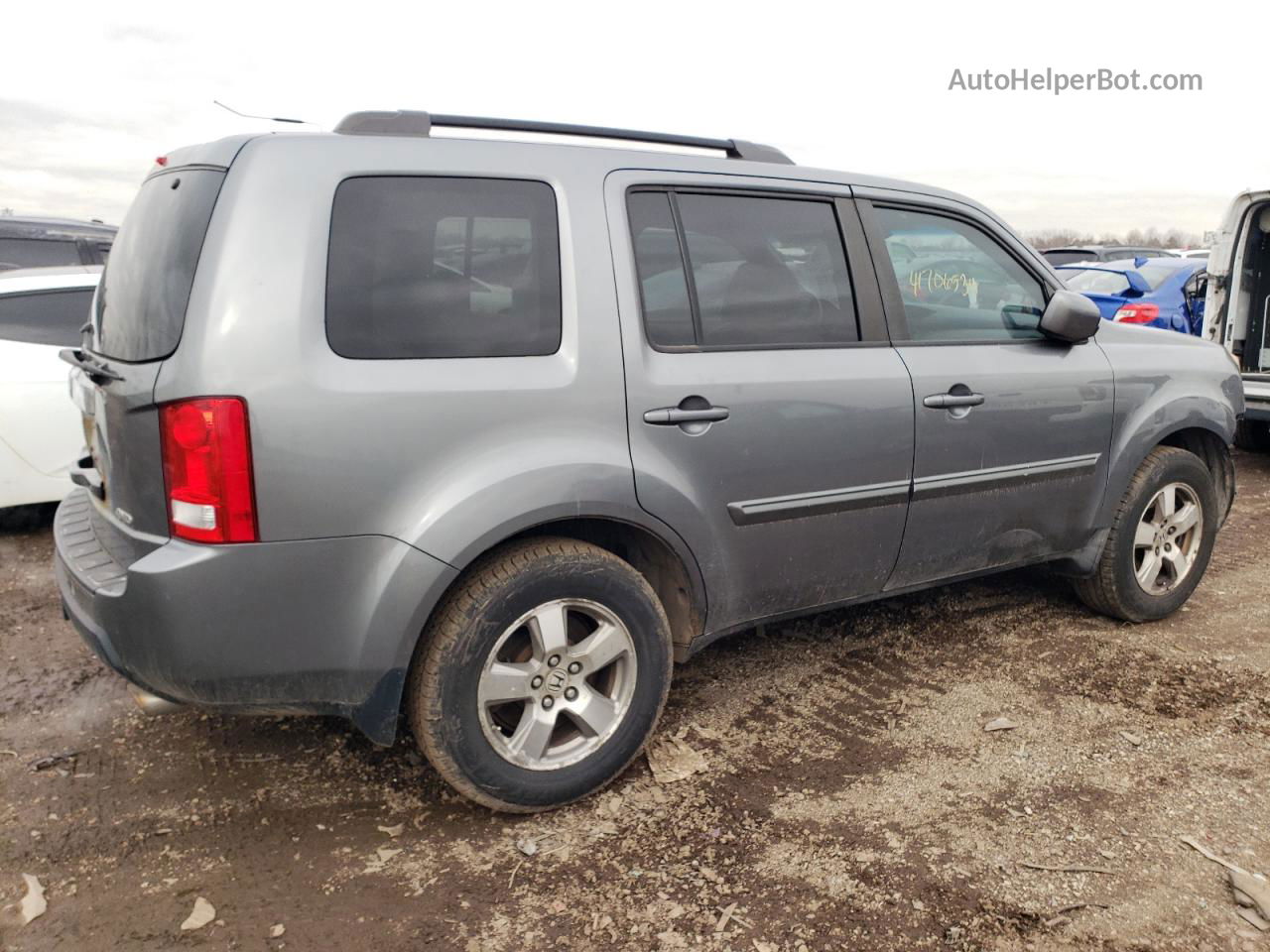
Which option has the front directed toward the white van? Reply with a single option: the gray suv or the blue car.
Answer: the gray suv

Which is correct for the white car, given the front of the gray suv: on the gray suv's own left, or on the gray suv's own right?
on the gray suv's own left

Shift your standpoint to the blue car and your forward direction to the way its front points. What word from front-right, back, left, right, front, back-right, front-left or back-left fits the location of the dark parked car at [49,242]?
back

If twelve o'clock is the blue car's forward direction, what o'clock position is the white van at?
The white van is roughly at 4 o'clock from the blue car.

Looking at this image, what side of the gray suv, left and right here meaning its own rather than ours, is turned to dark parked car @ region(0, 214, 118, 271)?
left

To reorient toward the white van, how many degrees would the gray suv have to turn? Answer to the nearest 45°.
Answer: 0° — it already faces it

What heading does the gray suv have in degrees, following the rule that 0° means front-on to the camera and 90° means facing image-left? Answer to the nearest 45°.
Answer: approximately 225°

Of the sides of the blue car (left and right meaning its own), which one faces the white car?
back

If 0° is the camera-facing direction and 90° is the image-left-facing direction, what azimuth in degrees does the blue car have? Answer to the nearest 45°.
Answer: approximately 225°

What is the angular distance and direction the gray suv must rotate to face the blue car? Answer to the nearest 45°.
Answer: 0° — it already faces it
